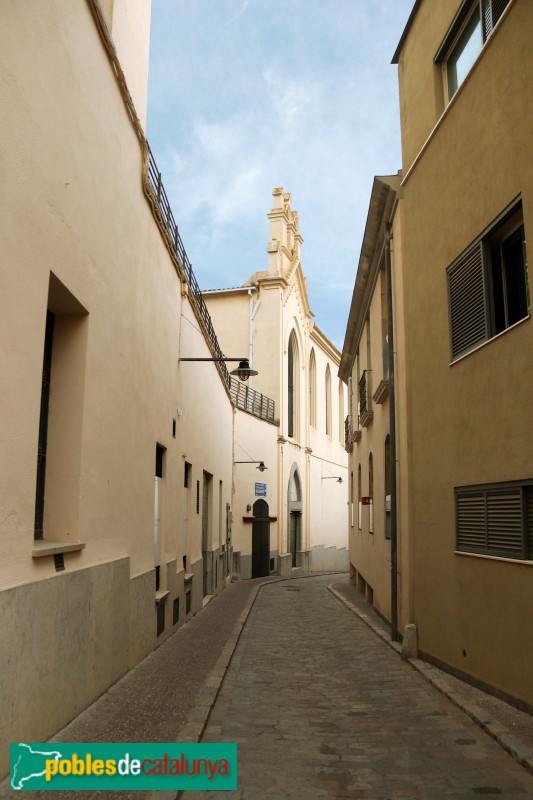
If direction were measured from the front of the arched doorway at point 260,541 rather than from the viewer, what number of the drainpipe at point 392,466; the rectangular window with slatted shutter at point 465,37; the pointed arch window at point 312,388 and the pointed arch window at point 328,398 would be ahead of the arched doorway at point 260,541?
2

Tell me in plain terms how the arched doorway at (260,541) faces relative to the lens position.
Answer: facing the viewer

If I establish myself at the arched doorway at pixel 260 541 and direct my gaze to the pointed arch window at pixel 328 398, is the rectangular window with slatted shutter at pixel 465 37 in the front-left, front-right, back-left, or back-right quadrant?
back-right

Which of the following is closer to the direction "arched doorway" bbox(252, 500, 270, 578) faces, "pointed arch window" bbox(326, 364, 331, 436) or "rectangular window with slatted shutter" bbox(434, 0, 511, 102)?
the rectangular window with slatted shutter

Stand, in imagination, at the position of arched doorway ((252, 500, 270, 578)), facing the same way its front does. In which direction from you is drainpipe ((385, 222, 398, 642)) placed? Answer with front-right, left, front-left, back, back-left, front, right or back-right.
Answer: front

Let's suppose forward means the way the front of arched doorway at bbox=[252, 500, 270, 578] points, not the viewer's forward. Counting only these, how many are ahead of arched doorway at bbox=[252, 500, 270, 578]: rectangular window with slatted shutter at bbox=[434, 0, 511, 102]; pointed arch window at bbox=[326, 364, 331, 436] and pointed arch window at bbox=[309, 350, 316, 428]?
1

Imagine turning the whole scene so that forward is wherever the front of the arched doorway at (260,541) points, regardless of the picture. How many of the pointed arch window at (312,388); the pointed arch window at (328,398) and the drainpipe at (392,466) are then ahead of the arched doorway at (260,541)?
1

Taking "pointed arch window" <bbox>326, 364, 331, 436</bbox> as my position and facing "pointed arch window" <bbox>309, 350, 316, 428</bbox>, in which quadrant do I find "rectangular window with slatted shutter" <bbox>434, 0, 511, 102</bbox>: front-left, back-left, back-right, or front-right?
front-left

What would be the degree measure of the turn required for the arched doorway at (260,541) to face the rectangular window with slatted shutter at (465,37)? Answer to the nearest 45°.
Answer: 0° — it already faces it

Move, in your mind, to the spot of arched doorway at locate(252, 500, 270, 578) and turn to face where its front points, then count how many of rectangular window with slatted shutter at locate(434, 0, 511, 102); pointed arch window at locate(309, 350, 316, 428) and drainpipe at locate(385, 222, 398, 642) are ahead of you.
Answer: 2

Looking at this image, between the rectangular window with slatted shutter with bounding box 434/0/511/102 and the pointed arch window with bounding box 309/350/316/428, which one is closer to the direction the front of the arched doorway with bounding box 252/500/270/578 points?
the rectangular window with slatted shutter
